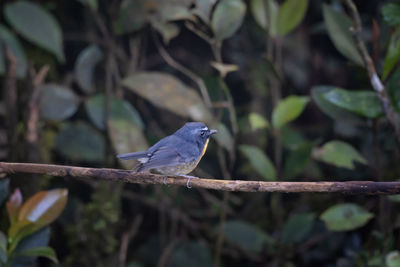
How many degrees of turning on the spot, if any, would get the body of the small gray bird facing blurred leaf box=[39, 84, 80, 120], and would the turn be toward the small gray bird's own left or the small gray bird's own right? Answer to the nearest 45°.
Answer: approximately 135° to the small gray bird's own left

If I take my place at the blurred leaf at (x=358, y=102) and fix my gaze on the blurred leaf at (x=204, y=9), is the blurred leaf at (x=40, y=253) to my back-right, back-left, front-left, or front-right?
front-left

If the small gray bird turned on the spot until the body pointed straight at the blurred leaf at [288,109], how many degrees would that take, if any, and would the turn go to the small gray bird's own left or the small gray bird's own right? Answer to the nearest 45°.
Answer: approximately 45° to the small gray bird's own left

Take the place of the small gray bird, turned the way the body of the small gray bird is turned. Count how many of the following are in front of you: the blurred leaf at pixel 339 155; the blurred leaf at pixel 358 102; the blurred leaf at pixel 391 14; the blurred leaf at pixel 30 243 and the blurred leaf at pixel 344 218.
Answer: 4

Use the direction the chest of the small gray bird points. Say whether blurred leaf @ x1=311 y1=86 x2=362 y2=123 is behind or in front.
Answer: in front

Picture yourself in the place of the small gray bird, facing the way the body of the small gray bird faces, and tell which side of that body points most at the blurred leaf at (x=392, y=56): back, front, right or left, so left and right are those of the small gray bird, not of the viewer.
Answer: front

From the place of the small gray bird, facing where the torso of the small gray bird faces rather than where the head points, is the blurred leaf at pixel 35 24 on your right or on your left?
on your left

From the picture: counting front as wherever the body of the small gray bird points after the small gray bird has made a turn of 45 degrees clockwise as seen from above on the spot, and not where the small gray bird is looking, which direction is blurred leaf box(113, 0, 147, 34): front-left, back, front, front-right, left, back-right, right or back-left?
back-left

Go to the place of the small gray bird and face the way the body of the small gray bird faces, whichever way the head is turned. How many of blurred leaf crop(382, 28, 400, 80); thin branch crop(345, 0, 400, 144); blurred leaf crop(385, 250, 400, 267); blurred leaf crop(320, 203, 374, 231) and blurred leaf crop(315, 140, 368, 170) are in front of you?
5

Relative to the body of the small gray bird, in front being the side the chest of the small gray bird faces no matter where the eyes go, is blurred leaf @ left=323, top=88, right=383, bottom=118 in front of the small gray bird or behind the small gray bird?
in front

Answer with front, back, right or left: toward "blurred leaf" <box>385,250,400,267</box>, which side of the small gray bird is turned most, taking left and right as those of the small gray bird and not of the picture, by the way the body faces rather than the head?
front

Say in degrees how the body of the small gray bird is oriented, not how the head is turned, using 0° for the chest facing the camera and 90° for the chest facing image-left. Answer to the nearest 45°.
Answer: approximately 270°

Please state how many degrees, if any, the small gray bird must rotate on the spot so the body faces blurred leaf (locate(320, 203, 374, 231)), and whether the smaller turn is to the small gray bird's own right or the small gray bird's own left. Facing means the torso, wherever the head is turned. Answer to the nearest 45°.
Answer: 0° — it already faces it

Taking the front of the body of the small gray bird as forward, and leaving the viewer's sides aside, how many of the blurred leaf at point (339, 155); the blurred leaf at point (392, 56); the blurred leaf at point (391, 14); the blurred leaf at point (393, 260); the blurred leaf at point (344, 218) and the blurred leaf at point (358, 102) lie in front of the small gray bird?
6

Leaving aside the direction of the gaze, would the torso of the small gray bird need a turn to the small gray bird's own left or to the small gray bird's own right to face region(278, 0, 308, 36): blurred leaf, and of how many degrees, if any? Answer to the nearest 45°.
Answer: approximately 45° to the small gray bird's own left

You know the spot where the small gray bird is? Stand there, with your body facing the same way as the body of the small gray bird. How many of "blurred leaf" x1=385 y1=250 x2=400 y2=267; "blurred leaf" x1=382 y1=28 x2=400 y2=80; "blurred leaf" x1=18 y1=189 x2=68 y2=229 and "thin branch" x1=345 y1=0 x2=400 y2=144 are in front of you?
3
